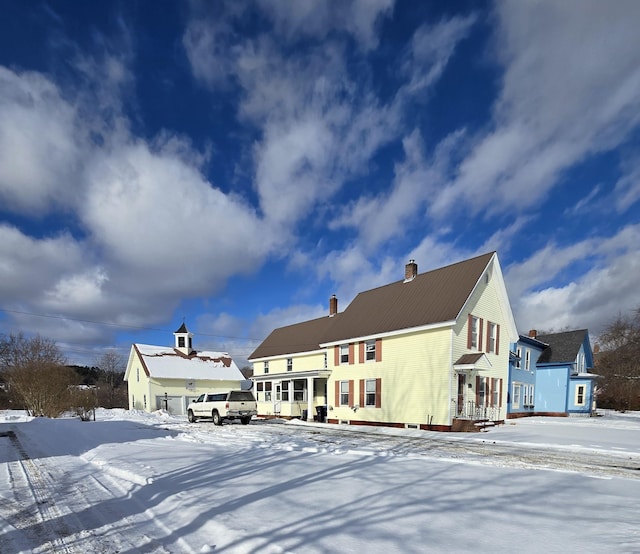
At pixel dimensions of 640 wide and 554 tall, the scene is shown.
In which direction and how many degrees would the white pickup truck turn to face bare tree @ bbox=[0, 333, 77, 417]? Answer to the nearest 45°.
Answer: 0° — it already faces it
